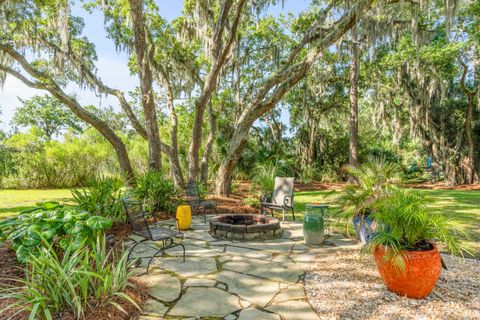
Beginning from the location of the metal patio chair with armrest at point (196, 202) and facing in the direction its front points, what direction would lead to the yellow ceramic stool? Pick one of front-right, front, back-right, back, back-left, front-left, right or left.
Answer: front-right

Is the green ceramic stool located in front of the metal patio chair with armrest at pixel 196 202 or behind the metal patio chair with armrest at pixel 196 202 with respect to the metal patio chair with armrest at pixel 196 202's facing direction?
in front

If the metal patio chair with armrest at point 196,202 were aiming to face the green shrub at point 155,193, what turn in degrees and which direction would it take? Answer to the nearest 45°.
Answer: approximately 135° to its right

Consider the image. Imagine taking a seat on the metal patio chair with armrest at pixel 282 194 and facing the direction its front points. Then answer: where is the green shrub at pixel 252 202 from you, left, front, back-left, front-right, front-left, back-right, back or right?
right

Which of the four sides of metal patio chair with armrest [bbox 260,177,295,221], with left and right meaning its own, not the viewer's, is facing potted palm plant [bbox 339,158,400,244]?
left

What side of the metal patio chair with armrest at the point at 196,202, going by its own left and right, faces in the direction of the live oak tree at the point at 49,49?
back

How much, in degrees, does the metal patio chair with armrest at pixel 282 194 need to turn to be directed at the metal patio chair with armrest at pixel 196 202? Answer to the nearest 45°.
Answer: approximately 45° to its right

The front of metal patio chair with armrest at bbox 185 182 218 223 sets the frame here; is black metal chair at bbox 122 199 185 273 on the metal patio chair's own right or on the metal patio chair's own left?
on the metal patio chair's own right

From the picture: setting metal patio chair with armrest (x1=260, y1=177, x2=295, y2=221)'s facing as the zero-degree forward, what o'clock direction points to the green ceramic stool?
The green ceramic stool is roughly at 10 o'clock from the metal patio chair with armrest.

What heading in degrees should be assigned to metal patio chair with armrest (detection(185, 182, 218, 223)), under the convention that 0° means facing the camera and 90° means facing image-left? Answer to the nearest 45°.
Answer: approximately 315°

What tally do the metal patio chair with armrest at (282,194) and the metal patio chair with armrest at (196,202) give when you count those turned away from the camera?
0

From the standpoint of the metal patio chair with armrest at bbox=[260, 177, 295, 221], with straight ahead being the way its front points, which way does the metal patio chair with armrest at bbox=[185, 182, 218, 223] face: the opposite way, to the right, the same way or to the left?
to the left

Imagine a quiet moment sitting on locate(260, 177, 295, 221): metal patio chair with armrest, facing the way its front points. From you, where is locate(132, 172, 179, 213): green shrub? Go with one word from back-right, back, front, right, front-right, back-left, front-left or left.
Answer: front-right

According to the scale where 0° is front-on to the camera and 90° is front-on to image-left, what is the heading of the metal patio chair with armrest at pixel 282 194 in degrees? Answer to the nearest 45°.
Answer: approximately 45°
